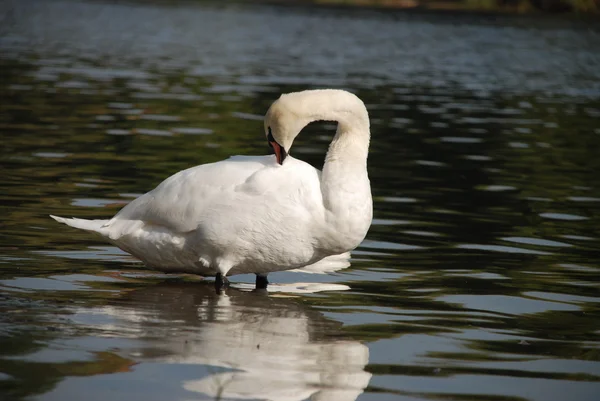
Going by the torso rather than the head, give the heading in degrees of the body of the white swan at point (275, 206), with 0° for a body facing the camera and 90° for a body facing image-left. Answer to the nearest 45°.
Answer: approximately 270°
